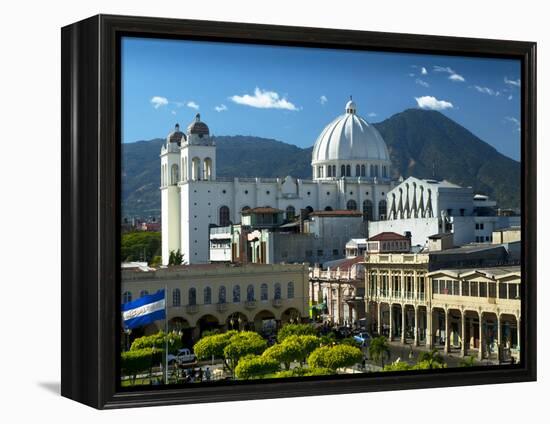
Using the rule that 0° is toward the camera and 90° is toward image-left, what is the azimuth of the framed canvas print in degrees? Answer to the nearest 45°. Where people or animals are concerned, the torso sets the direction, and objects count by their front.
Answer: approximately 315°
